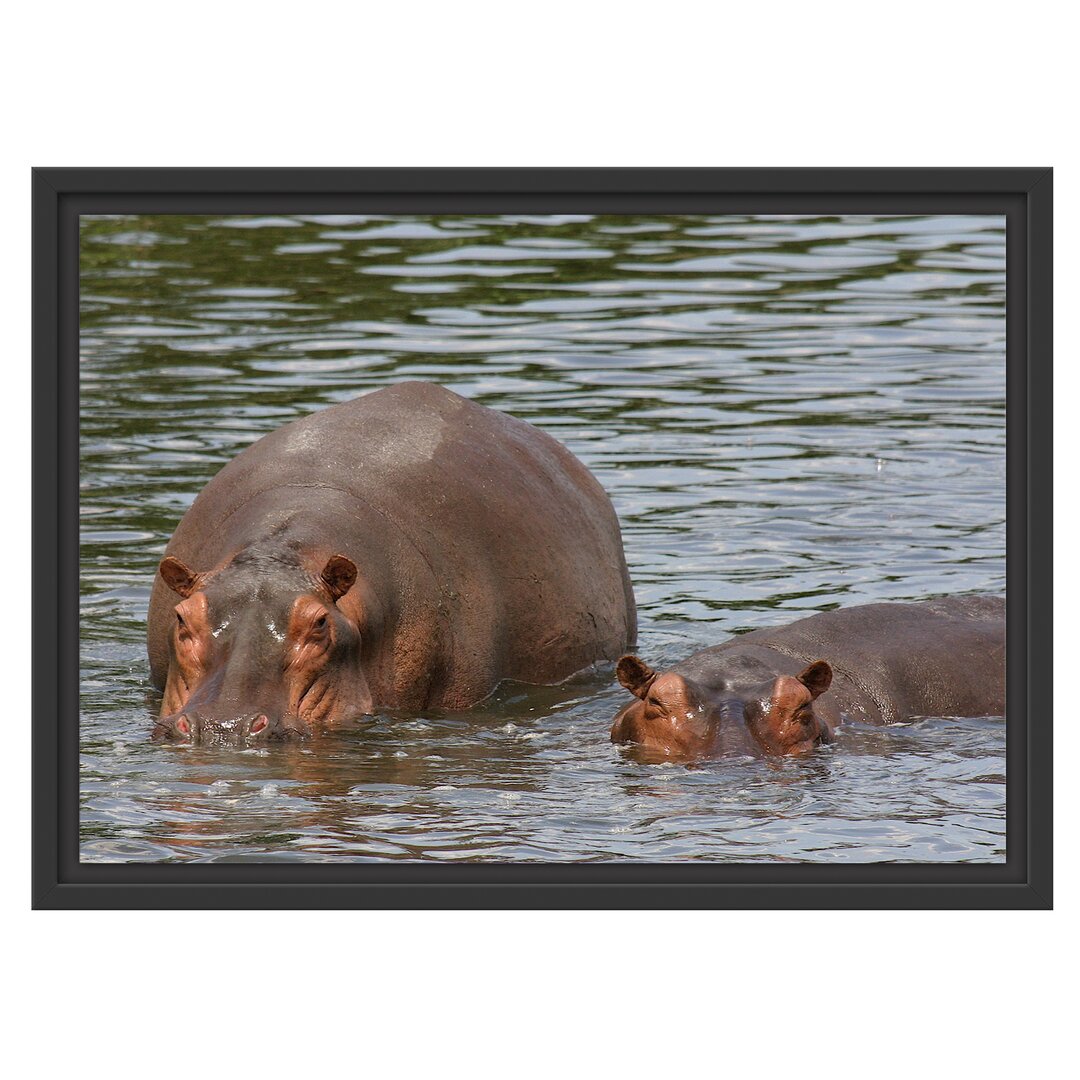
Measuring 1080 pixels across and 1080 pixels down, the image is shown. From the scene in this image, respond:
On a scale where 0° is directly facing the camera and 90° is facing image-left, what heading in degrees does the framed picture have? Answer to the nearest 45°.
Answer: approximately 0°
